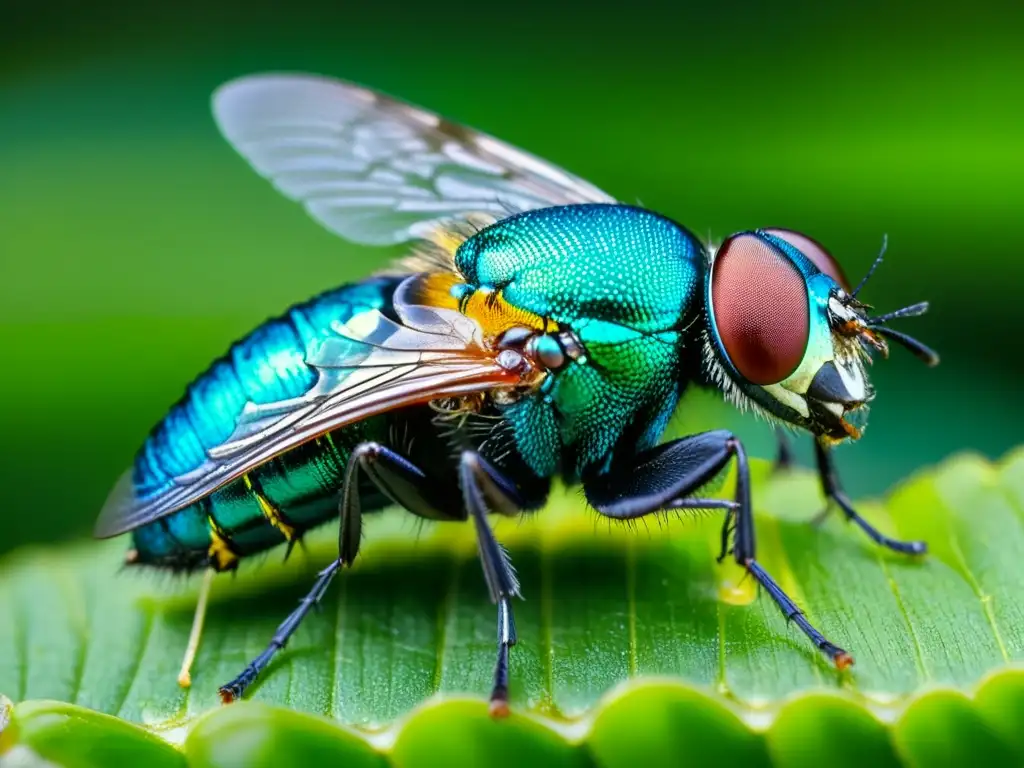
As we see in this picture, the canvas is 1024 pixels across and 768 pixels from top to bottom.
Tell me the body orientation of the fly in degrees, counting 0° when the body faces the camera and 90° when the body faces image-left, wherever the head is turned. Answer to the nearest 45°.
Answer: approximately 270°
